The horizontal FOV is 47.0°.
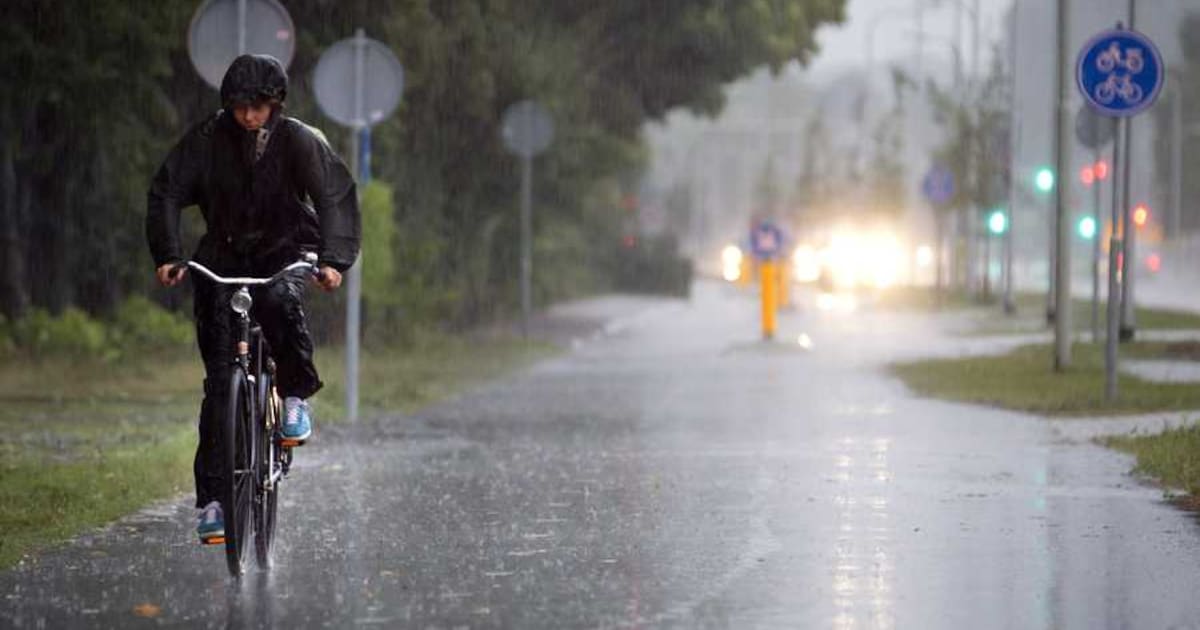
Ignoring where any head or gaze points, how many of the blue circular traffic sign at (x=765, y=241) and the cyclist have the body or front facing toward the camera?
2

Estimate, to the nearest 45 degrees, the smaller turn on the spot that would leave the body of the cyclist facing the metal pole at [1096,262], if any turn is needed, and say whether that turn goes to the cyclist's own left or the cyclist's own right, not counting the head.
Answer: approximately 135° to the cyclist's own left

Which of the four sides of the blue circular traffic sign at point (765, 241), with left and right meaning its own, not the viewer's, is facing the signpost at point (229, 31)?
front

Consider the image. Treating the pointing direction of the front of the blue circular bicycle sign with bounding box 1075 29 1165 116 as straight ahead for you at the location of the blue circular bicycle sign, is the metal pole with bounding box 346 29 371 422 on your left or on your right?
on your right

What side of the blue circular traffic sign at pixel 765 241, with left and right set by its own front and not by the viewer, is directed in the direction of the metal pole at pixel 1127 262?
left

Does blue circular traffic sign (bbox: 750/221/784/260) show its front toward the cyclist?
yes

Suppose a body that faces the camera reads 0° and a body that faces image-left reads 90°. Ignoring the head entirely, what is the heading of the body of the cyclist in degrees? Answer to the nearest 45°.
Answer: approximately 0°
